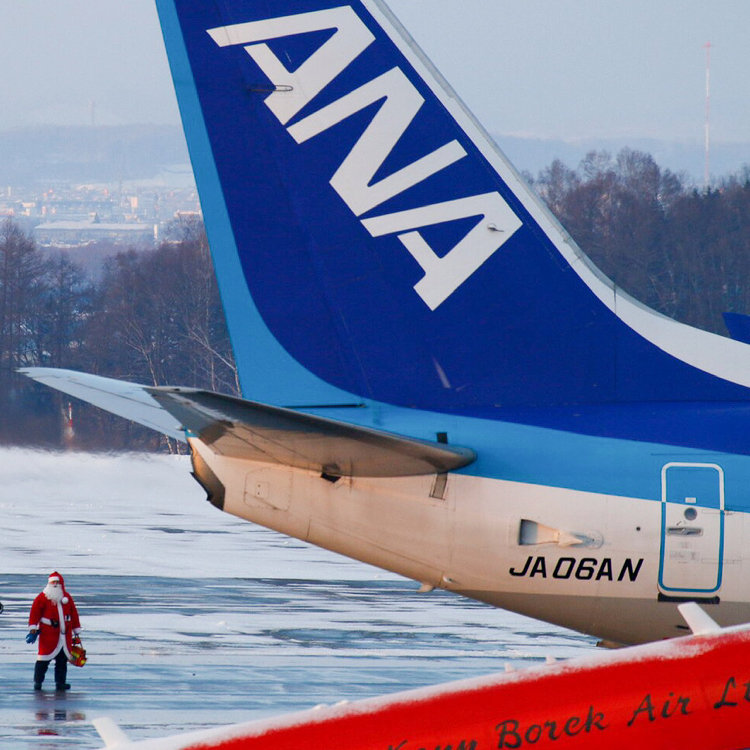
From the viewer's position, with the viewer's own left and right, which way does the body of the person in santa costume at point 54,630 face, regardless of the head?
facing the viewer
